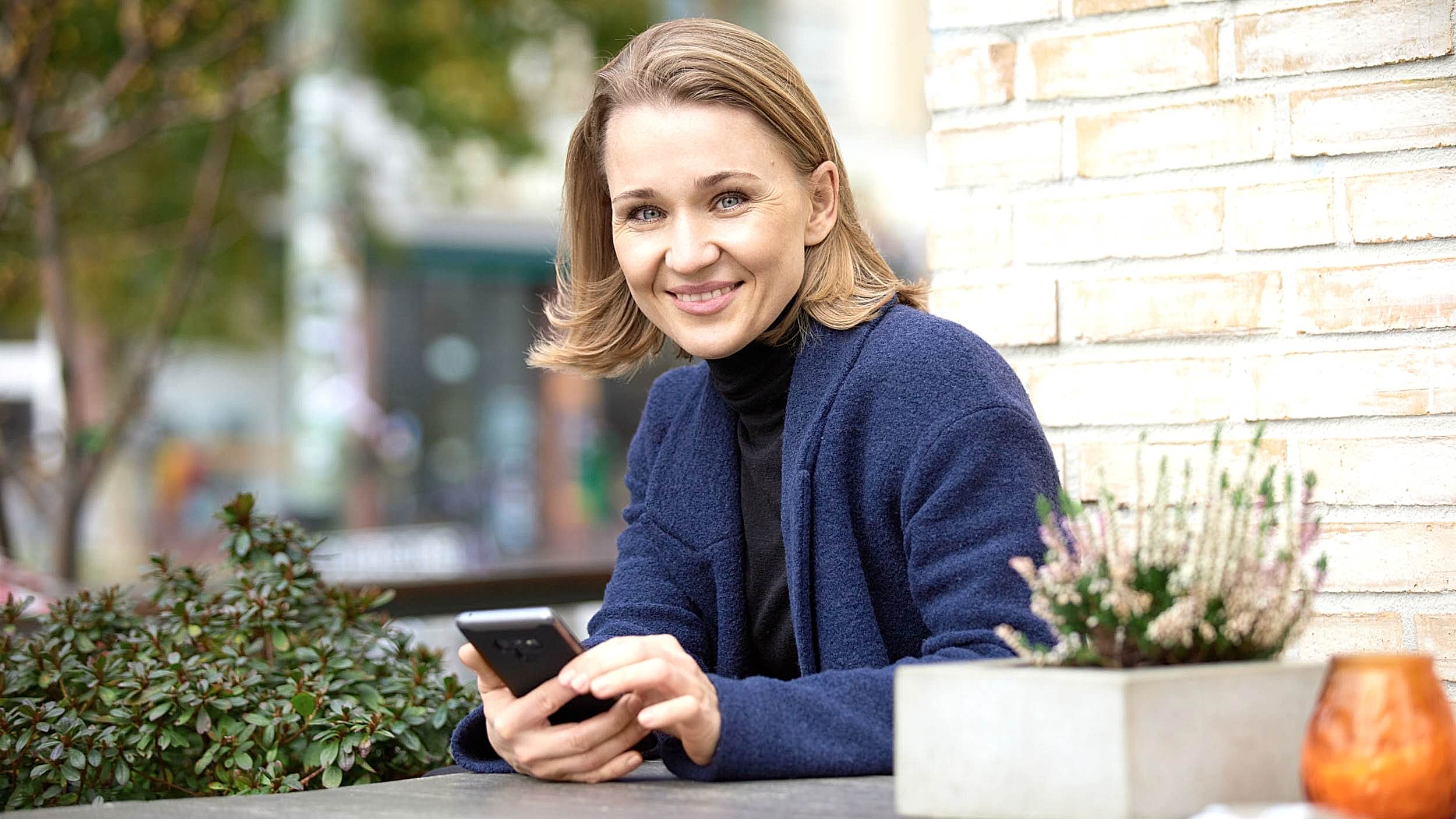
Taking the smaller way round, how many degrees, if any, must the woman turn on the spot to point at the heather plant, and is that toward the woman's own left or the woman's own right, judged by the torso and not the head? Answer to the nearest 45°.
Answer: approximately 90° to the woman's own left

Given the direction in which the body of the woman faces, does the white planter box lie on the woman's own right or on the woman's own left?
on the woman's own left

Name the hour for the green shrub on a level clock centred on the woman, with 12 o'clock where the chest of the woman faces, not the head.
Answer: The green shrub is roughly at 2 o'clock from the woman.

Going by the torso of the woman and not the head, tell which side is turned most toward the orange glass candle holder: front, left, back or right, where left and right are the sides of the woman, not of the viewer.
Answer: left

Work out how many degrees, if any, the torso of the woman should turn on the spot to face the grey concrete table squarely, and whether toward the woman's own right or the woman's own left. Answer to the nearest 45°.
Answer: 0° — they already face it

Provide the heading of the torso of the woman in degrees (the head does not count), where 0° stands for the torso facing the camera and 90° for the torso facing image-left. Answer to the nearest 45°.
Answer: approximately 45°
